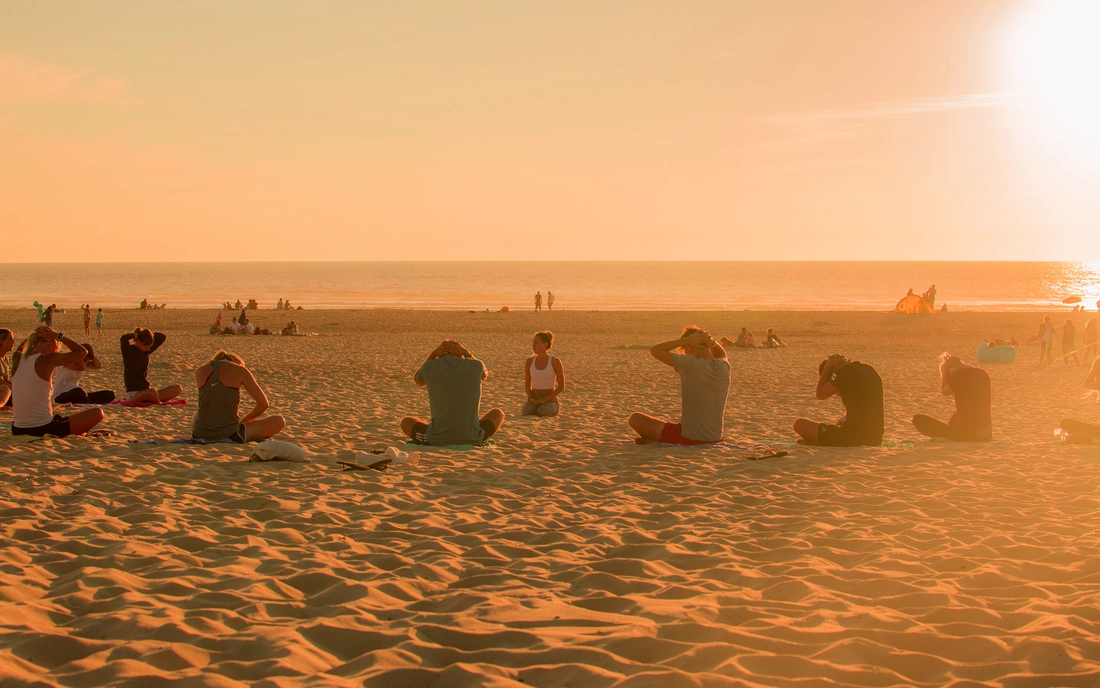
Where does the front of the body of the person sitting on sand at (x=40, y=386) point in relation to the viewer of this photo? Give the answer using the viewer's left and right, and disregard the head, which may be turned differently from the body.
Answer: facing away from the viewer and to the right of the viewer

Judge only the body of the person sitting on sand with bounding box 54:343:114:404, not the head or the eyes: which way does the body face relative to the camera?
to the viewer's right

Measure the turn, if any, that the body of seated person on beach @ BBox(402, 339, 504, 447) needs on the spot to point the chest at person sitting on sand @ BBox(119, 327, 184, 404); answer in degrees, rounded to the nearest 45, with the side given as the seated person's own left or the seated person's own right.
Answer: approximately 45° to the seated person's own left

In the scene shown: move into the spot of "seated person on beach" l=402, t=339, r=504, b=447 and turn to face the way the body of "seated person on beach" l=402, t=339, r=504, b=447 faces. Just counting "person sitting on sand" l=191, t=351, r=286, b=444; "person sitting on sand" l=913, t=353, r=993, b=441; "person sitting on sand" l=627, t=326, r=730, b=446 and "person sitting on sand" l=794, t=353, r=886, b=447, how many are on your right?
3

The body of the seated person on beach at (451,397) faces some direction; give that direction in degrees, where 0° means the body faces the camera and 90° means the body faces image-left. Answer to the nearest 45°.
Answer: approximately 180°

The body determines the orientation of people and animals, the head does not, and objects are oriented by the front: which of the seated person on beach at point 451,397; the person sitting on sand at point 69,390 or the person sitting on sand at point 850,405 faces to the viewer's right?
the person sitting on sand at point 69,390

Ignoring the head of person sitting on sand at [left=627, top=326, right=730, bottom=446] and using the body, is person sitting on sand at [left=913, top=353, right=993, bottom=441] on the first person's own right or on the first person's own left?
on the first person's own right
